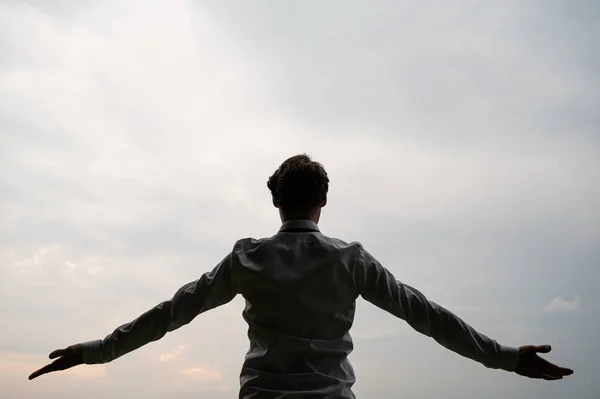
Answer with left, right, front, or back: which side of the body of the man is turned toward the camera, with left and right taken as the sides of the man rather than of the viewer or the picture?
back

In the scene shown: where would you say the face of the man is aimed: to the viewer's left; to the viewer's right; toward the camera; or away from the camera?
away from the camera
